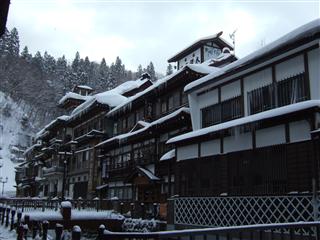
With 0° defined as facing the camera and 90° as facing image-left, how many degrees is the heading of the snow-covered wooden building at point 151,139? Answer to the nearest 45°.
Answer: approximately 45°

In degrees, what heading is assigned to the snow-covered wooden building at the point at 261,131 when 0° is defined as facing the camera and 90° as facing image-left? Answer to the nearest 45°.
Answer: approximately 45°

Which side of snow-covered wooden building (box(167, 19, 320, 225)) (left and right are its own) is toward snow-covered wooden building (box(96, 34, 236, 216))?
right

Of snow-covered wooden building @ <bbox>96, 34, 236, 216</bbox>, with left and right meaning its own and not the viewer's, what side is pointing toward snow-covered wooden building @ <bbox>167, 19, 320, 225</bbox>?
left
